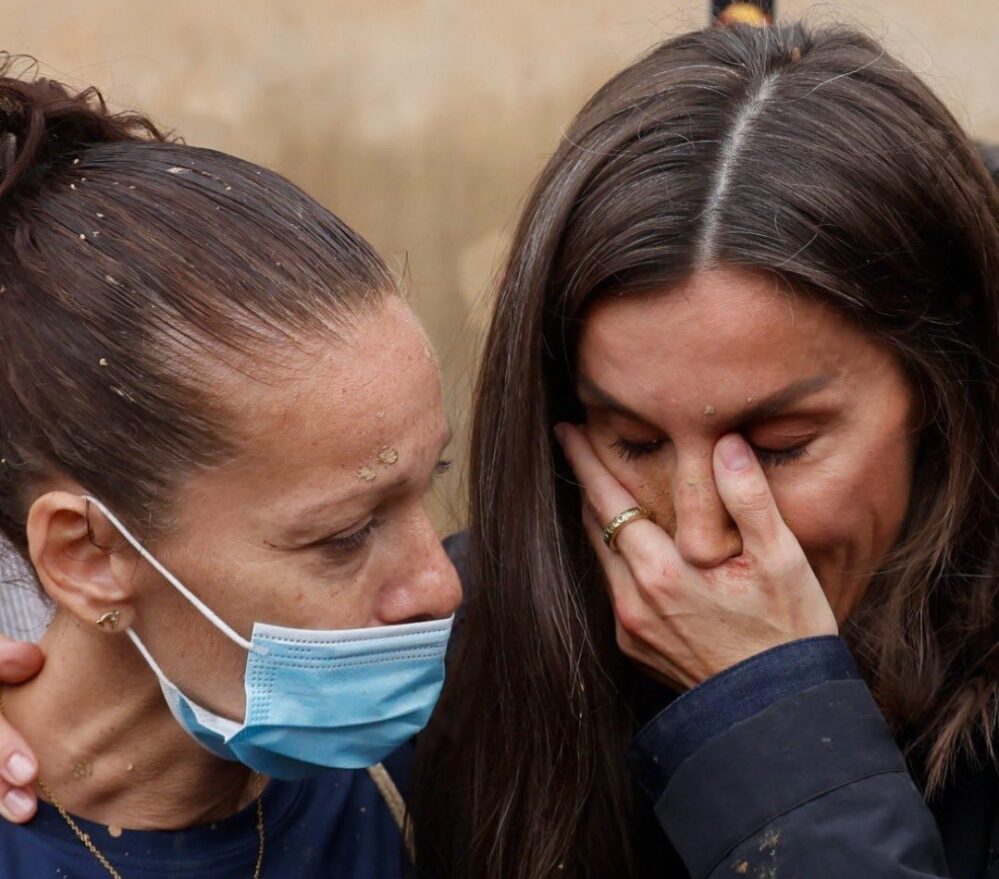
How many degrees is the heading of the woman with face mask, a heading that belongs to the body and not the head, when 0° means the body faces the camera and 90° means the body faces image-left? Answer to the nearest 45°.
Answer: approximately 315°

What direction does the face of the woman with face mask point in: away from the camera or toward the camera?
toward the camera

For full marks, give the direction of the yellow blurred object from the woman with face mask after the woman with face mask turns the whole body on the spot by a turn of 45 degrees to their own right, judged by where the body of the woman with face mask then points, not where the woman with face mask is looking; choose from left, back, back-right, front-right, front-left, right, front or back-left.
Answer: back-left

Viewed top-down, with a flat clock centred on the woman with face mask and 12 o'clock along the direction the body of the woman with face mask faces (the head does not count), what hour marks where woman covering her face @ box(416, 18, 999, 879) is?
The woman covering her face is roughly at 10 o'clock from the woman with face mask.
